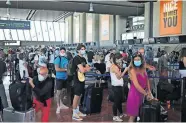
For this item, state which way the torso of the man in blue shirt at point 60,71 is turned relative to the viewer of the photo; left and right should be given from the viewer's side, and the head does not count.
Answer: facing the viewer and to the right of the viewer

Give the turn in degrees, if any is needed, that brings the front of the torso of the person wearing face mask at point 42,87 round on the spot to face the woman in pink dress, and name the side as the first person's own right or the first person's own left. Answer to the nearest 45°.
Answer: approximately 90° to the first person's own left

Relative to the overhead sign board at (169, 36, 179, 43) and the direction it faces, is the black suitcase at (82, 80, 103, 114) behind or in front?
in front

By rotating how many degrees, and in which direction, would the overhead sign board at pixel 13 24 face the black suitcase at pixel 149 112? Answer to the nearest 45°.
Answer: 0° — it already faces it

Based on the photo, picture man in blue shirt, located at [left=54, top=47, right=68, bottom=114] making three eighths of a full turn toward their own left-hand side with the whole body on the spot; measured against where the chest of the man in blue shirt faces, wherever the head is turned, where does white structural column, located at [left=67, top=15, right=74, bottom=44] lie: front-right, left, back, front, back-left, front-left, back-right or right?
front

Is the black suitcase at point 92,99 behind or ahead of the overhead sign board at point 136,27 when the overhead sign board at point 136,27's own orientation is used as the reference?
ahead

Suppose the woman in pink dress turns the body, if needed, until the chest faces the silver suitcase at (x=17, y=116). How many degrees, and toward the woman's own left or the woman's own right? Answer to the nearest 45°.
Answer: approximately 135° to the woman's own right

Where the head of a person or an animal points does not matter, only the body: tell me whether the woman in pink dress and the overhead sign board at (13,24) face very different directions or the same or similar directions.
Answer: same or similar directions

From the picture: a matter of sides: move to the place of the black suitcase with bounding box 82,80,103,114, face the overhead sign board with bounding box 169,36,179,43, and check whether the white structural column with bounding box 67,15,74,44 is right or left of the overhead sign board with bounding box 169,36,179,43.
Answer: left

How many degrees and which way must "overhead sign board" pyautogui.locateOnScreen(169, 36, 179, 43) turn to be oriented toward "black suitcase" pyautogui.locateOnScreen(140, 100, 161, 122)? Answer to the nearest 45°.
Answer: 0° — it already faces it

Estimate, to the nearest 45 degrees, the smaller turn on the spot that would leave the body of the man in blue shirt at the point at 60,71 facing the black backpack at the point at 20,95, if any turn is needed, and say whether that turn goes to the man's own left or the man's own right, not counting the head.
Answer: approximately 45° to the man's own right

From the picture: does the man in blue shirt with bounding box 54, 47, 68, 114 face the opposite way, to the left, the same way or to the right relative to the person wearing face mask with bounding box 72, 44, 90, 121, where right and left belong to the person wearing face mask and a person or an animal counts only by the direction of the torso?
the same way

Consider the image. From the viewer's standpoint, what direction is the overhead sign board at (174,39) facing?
toward the camera

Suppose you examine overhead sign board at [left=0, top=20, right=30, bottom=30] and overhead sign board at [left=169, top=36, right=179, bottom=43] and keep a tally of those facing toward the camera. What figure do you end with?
2
